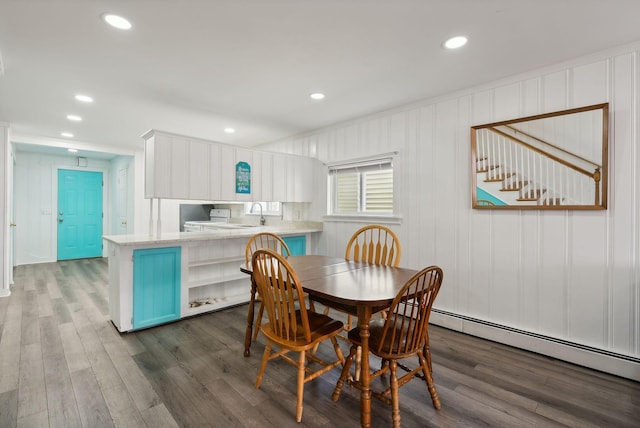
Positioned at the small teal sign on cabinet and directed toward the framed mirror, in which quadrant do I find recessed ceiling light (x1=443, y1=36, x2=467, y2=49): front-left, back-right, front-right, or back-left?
front-right

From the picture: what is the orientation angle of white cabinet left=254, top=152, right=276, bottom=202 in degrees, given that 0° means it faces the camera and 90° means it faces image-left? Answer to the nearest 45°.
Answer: approximately 315°

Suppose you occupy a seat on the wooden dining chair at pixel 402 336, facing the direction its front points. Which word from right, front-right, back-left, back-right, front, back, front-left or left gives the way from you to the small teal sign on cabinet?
front

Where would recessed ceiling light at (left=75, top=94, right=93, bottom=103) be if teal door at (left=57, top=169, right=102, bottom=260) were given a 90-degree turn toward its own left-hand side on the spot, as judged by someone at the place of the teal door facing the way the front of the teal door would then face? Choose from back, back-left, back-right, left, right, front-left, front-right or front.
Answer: right

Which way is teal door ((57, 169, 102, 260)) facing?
toward the camera

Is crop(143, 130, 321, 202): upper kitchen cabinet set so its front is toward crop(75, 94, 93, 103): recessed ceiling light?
no

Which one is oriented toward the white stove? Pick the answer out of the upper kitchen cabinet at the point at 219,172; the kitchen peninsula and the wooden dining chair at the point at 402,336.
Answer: the wooden dining chair

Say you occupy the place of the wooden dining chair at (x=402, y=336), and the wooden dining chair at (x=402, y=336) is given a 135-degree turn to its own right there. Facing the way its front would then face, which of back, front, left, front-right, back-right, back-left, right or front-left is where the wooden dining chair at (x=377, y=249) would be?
left

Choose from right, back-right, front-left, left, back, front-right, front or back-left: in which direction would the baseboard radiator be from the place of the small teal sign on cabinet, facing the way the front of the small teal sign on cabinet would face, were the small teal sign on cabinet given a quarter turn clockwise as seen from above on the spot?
back-left

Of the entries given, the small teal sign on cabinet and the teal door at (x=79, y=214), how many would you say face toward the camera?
2

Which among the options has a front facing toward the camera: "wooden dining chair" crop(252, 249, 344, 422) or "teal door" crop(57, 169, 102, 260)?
the teal door

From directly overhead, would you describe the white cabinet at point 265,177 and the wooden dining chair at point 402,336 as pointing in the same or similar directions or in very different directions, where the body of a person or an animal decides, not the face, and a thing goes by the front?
very different directions

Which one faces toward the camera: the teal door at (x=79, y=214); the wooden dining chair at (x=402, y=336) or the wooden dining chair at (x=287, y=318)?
the teal door

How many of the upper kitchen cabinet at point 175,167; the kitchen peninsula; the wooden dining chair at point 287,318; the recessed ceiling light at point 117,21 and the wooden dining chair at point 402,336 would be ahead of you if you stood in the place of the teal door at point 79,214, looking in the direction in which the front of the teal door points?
5

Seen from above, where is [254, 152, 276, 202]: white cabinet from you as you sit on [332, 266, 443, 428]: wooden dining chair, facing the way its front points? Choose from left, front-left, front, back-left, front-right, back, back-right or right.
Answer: front

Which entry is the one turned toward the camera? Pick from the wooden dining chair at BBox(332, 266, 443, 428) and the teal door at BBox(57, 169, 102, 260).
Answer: the teal door

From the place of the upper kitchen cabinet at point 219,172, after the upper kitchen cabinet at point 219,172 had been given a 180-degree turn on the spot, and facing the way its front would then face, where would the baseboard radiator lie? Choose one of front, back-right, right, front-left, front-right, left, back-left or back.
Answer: back

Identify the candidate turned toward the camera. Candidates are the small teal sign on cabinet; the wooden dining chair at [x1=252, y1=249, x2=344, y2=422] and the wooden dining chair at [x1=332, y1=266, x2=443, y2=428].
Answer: the small teal sign on cabinet

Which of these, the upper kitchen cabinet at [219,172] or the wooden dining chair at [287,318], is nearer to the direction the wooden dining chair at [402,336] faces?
the upper kitchen cabinet
